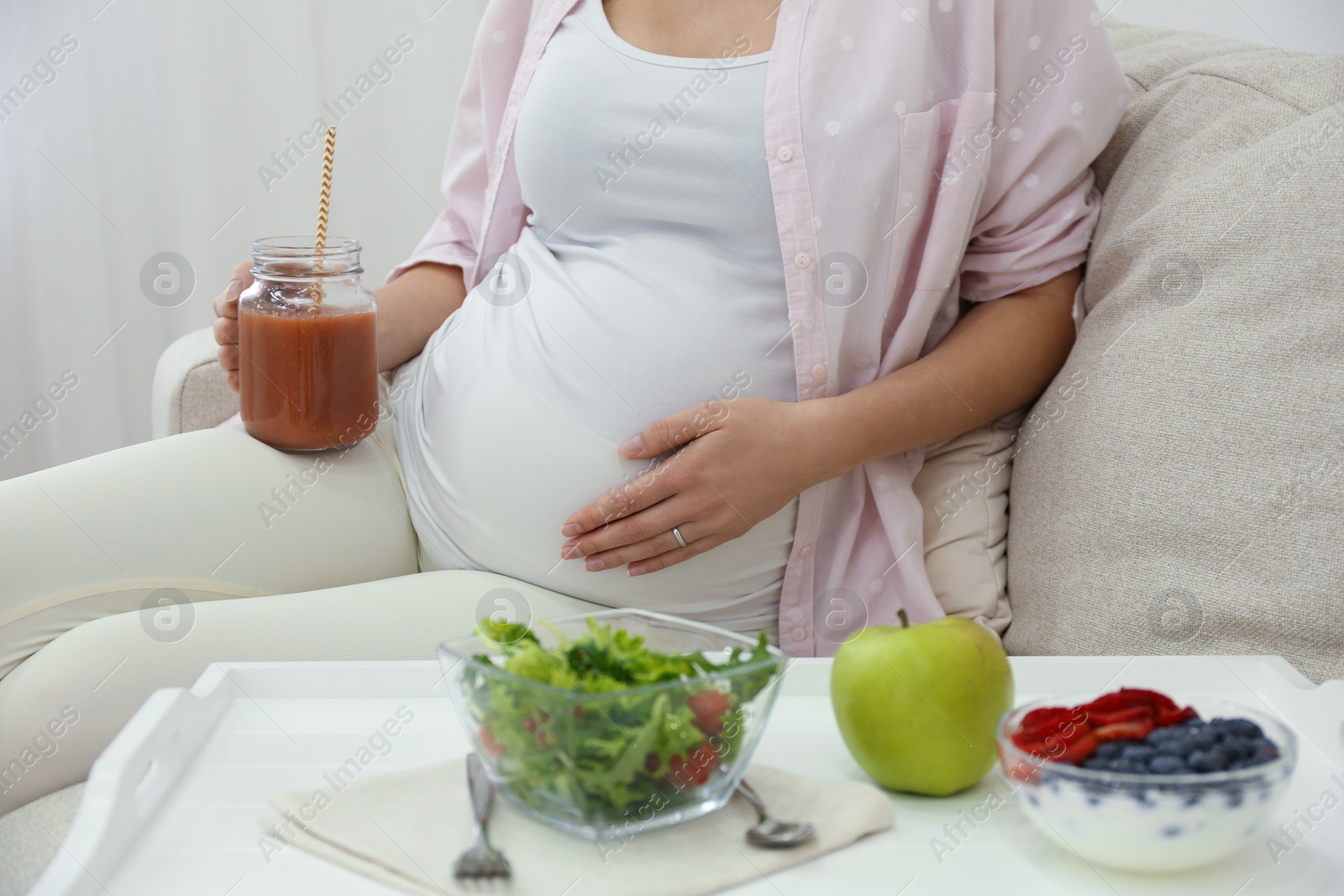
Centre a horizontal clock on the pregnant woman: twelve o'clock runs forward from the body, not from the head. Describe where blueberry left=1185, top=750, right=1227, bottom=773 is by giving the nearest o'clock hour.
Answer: The blueberry is roughly at 10 o'clock from the pregnant woman.

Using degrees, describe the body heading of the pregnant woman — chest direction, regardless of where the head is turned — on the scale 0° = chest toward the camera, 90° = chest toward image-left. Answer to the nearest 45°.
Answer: approximately 45°
